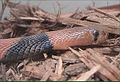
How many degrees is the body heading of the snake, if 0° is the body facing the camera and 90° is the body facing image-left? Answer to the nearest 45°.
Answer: approximately 270°
